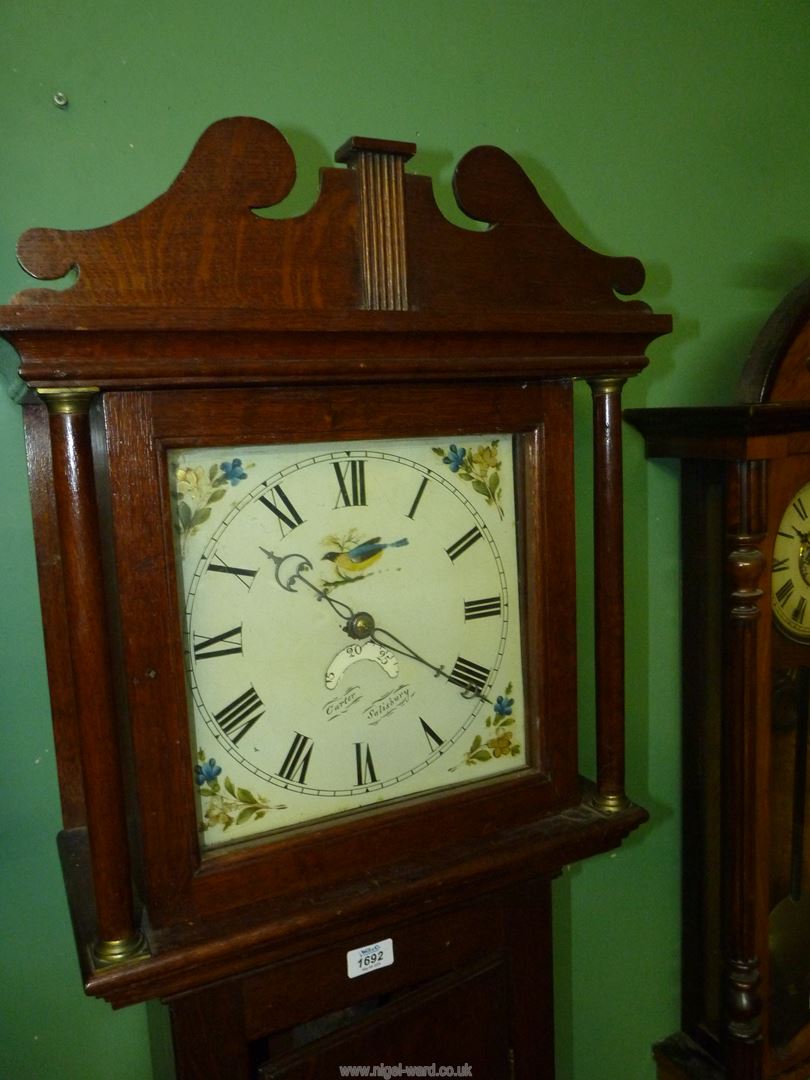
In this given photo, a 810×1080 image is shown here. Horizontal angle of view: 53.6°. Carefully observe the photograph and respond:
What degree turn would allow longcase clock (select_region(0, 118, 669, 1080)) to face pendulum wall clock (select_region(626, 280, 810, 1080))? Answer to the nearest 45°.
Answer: approximately 90° to its left

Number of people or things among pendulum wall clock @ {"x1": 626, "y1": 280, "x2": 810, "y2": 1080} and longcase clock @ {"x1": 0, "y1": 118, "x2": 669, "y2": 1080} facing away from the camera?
0

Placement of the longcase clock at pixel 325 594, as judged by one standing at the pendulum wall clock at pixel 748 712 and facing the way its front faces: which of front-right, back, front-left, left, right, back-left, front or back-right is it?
right

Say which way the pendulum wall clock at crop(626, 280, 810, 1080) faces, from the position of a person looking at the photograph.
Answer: facing the viewer and to the right of the viewer
